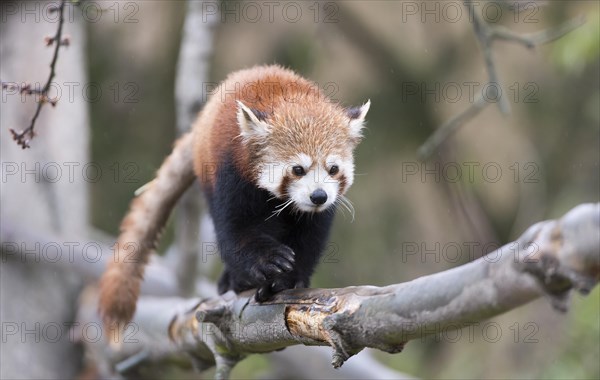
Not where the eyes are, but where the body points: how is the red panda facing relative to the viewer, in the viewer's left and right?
facing the viewer and to the right of the viewer

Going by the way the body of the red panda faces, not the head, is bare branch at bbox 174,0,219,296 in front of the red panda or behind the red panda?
behind
